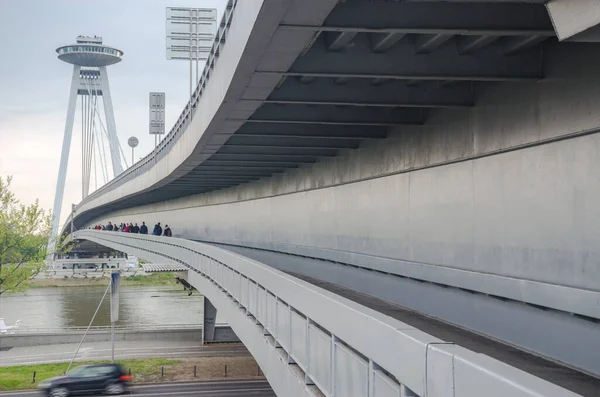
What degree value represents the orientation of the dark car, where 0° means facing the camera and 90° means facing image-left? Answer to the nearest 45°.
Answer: approximately 90°

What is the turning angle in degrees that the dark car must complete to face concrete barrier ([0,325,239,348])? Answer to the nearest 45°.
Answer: approximately 90° to its right

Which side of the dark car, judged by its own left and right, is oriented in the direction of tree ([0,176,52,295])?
right
